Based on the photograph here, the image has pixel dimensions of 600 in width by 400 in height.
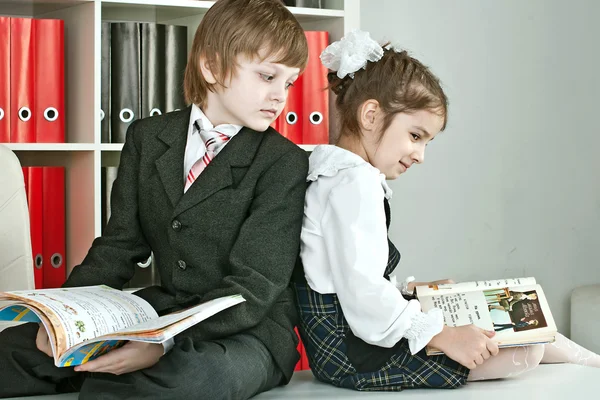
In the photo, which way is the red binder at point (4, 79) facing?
toward the camera

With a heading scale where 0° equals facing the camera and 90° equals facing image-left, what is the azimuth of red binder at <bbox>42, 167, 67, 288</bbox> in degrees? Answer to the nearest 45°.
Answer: approximately 0°

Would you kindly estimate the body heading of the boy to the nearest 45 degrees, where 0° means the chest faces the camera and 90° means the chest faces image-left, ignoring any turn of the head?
approximately 45°

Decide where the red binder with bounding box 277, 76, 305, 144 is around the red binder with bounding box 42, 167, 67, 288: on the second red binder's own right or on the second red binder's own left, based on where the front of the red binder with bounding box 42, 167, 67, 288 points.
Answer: on the second red binder's own left

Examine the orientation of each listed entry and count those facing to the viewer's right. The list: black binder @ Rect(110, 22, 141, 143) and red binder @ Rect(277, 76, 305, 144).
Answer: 0

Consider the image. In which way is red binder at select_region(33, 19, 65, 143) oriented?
toward the camera

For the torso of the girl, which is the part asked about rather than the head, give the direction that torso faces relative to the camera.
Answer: to the viewer's right

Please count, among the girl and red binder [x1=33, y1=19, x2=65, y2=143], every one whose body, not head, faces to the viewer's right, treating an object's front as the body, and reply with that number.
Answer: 1

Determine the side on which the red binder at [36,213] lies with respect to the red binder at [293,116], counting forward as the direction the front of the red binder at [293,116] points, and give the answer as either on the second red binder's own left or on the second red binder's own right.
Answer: on the second red binder's own right

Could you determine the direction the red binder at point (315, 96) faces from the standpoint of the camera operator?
facing the viewer

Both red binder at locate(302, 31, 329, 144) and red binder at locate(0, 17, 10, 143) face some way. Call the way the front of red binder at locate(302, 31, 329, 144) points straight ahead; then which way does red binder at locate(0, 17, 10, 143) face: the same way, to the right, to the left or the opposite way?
the same way

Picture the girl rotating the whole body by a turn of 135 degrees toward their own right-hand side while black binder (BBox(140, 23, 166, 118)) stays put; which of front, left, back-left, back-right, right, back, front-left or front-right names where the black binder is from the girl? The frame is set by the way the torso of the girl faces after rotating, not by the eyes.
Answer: right

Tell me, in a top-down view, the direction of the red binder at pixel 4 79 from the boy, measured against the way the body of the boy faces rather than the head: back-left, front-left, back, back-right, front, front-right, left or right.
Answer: right

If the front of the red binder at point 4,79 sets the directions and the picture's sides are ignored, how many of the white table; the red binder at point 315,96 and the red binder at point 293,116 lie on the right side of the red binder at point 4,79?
0

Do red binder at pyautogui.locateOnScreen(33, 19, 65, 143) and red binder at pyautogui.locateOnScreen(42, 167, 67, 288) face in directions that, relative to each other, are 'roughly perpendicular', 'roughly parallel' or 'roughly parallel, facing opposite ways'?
roughly parallel

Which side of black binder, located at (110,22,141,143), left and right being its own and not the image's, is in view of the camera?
front

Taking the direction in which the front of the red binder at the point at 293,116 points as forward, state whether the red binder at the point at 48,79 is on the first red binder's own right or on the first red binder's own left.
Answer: on the first red binder's own right
